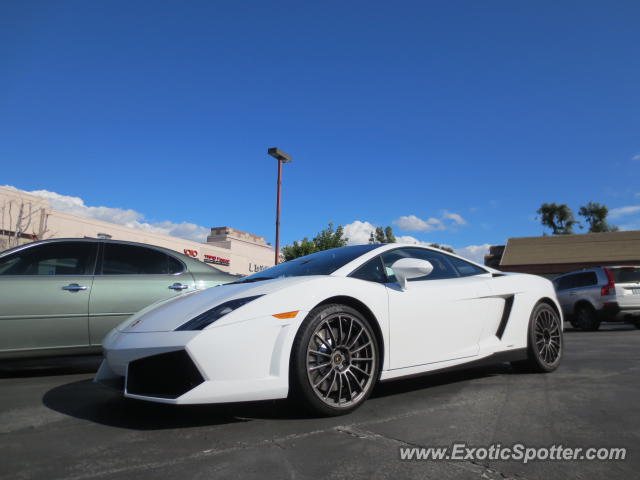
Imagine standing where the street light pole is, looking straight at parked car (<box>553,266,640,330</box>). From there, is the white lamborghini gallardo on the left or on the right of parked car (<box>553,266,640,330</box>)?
right

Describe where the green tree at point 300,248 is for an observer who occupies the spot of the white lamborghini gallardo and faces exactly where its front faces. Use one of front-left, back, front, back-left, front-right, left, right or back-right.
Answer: back-right

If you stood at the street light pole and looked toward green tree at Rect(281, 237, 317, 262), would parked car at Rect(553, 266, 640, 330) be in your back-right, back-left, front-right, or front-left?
back-right

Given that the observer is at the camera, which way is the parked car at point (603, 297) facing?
facing away from the viewer and to the left of the viewer

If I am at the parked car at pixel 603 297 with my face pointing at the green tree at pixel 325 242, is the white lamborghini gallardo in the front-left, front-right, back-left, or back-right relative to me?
back-left

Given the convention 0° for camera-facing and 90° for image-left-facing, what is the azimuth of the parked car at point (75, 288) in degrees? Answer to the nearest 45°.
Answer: approximately 90°

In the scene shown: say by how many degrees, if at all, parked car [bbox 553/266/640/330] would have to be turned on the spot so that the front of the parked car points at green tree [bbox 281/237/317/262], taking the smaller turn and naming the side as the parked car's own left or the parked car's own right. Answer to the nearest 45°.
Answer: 0° — it already faces it

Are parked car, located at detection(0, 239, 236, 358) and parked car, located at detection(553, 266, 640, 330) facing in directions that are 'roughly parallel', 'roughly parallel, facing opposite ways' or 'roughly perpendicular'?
roughly perpendicular

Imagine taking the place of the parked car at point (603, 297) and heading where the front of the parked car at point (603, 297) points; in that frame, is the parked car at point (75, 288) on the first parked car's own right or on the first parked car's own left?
on the first parked car's own left

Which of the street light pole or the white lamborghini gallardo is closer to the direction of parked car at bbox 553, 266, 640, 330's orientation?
the street light pole

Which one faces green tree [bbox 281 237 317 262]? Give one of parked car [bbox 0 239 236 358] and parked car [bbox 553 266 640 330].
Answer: parked car [bbox 553 266 640 330]

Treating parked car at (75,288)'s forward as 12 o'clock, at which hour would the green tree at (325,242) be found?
The green tree is roughly at 4 o'clock from the parked car.

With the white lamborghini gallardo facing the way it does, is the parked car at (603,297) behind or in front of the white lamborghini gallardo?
behind

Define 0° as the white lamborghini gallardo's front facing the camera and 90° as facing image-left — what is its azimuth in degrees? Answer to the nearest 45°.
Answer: approximately 45°
